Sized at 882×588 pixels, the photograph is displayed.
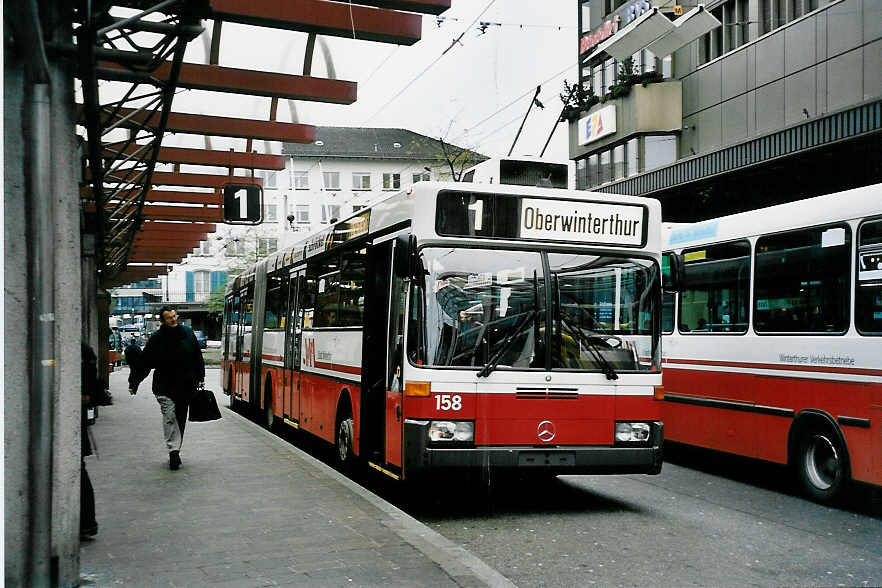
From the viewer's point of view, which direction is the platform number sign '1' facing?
toward the camera

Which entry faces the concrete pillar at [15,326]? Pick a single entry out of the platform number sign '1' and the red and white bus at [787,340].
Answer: the platform number sign '1'

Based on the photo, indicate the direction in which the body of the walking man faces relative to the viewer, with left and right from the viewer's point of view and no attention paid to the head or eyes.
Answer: facing the viewer

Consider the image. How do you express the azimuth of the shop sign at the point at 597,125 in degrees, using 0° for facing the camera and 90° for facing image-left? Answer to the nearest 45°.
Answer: approximately 45°

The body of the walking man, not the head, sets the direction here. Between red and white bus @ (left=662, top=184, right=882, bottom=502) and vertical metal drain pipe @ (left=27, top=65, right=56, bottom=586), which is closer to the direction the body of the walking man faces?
the vertical metal drain pipe

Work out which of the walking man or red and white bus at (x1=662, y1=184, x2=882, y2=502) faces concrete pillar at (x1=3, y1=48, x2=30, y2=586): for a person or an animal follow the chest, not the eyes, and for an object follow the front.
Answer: the walking man

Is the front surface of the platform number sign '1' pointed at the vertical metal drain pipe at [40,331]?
yes

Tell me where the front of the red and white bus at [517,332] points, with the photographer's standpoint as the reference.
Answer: facing the viewer and to the right of the viewer

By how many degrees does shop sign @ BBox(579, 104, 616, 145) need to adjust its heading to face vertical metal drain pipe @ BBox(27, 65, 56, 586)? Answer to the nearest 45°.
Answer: approximately 45° to its left

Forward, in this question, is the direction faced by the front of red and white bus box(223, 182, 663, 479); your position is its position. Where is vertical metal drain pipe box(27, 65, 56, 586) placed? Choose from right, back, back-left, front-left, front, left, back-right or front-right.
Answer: right

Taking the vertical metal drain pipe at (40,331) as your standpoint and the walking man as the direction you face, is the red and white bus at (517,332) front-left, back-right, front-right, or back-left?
front-right

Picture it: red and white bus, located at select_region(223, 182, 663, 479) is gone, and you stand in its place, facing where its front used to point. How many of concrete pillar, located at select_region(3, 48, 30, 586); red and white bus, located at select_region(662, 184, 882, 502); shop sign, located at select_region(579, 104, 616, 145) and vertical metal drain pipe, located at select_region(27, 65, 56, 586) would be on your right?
2
